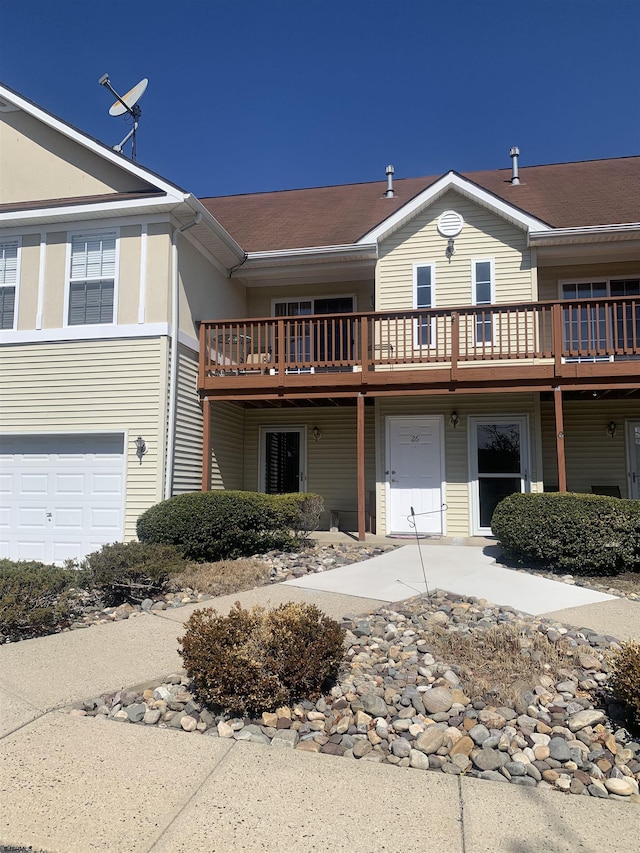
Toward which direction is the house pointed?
toward the camera

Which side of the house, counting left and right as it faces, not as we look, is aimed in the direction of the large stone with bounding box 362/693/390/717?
front

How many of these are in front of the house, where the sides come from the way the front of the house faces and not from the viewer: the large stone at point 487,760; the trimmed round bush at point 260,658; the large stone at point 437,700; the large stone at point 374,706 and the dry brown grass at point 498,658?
5

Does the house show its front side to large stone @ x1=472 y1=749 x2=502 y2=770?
yes

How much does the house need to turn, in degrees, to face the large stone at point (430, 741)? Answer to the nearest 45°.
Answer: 0° — it already faces it

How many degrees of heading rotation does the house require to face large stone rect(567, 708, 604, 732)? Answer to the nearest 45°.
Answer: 0° — it already faces it

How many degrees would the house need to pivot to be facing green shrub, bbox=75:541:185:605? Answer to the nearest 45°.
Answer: approximately 45° to its right

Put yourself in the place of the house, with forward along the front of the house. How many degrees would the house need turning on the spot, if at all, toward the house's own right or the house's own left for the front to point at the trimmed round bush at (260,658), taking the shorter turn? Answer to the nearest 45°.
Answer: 0° — it already faces it

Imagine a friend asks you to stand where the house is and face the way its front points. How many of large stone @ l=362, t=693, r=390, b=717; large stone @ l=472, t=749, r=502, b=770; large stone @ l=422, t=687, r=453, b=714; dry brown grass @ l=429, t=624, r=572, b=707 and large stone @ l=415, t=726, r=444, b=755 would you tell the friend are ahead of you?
5

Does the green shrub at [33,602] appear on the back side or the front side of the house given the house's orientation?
on the front side

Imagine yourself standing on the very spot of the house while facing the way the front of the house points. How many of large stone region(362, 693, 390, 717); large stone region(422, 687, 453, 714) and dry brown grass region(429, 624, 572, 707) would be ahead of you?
3
